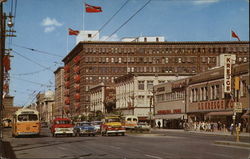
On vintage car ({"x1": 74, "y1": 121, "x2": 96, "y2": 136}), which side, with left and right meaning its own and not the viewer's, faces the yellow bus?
right

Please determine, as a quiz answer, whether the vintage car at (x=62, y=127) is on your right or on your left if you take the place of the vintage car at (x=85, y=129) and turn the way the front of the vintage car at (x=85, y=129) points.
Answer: on your right

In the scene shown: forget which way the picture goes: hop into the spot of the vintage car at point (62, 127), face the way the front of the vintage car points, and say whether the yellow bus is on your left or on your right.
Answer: on your right

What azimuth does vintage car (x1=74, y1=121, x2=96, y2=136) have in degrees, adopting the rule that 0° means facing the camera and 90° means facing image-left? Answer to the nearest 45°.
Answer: approximately 315°

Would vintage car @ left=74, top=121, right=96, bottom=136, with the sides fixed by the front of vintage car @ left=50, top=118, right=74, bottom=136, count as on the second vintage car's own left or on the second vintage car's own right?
on the second vintage car's own left
